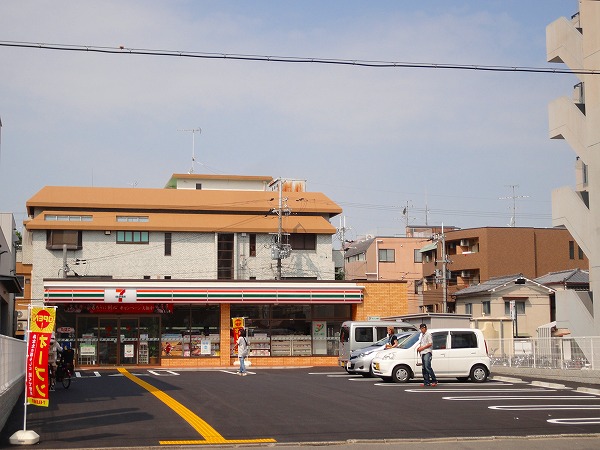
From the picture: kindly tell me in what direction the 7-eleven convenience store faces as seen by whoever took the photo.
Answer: facing the viewer

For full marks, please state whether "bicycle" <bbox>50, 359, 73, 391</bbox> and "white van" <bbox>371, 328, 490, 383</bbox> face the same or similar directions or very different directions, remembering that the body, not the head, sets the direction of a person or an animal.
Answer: very different directions

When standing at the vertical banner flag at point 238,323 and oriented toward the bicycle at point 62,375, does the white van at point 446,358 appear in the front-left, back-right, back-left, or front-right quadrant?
front-left

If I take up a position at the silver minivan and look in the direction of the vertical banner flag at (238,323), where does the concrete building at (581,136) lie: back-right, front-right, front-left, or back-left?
back-right

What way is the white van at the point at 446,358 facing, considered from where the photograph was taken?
facing to the left of the viewer

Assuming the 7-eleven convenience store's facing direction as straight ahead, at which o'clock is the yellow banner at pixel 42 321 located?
The yellow banner is roughly at 12 o'clock from the 7-eleven convenience store.

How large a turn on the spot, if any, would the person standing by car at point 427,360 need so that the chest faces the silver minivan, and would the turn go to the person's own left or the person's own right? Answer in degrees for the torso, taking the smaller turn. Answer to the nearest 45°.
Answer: approximately 90° to the person's own right
